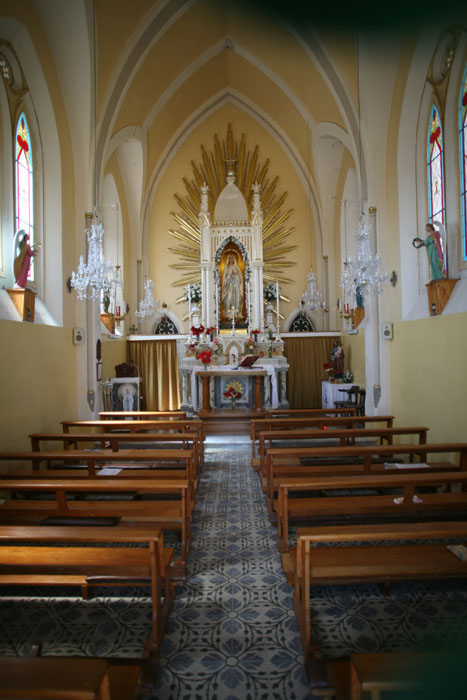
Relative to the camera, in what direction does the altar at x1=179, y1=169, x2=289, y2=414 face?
facing the viewer

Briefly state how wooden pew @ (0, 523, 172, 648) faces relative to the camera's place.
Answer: facing away from the viewer

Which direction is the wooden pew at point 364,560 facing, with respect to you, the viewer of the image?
facing away from the viewer

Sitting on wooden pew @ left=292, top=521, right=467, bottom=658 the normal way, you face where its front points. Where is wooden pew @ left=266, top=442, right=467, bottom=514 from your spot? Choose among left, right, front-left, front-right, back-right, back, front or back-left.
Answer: front

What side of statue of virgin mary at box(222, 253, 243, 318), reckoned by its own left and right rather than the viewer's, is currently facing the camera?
front

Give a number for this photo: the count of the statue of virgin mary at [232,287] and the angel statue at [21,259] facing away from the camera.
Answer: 0

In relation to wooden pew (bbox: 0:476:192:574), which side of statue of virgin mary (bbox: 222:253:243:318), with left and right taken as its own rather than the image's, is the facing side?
front

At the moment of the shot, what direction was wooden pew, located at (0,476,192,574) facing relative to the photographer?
facing away from the viewer

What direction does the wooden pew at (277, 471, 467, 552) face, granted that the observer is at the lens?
facing away from the viewer

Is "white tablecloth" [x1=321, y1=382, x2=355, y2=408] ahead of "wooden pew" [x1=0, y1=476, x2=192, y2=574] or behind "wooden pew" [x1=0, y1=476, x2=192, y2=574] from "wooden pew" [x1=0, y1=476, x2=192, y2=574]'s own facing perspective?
ahead

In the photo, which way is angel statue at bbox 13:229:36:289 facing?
to the viewer's right

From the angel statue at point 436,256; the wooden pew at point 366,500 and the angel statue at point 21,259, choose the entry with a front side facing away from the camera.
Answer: the wooden pew

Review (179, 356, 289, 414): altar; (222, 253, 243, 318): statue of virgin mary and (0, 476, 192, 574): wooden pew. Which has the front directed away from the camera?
the wooden pew

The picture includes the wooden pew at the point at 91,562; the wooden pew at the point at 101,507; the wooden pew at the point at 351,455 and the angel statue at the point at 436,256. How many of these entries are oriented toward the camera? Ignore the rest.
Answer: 0

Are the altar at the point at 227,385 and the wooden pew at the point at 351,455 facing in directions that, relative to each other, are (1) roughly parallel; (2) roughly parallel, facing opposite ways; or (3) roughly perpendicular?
roughly parallel, facing opposite ways

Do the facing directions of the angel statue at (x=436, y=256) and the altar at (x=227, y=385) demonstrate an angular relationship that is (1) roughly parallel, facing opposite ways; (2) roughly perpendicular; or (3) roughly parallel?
roughly perpendicular
